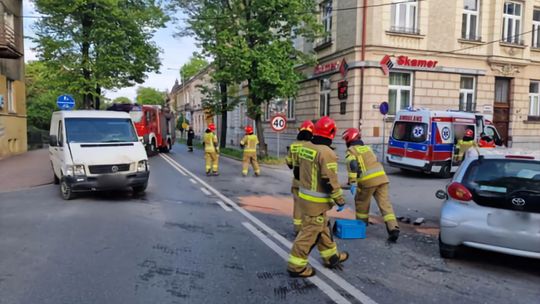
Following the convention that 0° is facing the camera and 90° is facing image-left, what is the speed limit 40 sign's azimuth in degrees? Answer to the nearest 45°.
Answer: approximately 0°

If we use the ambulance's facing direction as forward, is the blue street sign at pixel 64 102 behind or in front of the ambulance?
behind

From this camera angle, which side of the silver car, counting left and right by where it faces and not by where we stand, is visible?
back

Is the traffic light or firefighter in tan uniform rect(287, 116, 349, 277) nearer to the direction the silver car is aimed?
the traffic light

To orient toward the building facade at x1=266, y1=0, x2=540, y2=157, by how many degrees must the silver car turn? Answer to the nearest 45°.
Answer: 0° — it already faces it

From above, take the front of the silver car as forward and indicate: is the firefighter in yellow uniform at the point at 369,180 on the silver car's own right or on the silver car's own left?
on the silver car's own left

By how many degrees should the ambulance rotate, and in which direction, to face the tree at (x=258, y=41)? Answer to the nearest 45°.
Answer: approximately 135° to its left
